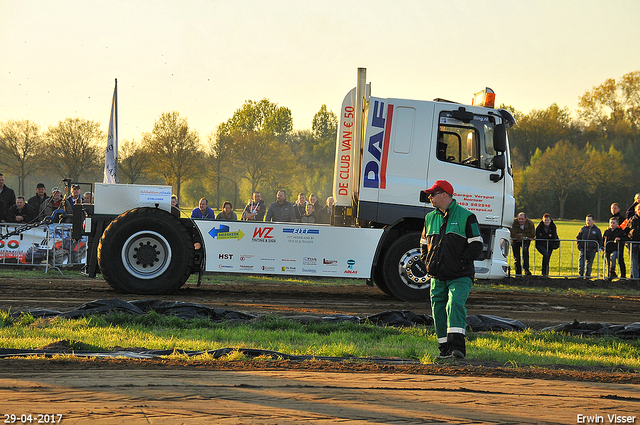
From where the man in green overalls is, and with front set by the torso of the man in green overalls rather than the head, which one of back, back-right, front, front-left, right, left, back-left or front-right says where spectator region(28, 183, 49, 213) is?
right

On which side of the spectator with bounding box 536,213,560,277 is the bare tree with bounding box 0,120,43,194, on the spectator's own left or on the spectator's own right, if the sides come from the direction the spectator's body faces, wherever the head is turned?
on the spectator's own right

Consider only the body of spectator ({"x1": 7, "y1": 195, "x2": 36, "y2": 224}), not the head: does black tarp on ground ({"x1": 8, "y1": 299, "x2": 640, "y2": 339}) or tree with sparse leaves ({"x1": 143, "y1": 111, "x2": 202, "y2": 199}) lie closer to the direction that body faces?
the black tarp on ground

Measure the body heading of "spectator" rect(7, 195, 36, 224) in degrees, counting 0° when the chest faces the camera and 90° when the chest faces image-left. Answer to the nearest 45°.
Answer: approximately 0°

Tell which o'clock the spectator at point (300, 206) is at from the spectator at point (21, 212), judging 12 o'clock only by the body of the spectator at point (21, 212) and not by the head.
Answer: the spectator at point (300, 206) is roughly at 10 o'clock from the spectator at point (21, 212).

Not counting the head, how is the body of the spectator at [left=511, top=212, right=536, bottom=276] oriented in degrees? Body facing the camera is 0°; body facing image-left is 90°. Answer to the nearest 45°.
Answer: approximately 0°

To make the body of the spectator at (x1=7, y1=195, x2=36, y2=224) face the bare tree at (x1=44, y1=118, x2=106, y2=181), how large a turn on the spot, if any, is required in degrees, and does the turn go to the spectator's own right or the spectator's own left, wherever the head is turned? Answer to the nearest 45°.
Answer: approximately 180°

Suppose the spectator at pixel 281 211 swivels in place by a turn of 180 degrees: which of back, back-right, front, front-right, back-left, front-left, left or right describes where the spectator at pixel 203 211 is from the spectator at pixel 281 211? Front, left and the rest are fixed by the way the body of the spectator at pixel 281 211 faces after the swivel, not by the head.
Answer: front-left

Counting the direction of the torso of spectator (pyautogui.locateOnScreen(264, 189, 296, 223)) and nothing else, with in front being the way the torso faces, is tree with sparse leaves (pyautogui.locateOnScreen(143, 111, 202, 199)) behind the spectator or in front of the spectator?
behind

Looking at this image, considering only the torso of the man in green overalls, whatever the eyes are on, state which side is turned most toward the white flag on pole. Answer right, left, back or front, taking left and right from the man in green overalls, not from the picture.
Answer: right
